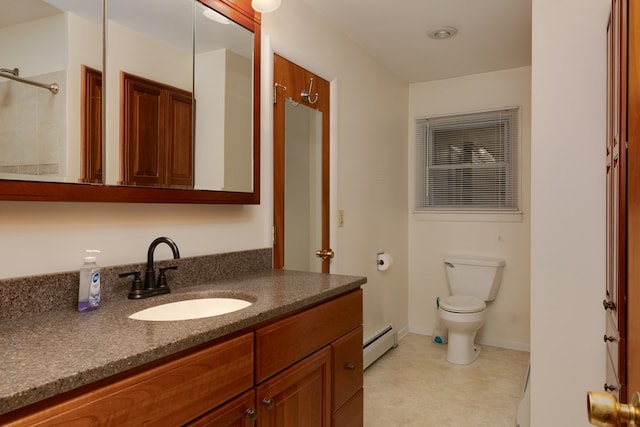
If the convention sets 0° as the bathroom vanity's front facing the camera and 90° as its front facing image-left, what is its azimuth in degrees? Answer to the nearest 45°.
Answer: approximately 315°

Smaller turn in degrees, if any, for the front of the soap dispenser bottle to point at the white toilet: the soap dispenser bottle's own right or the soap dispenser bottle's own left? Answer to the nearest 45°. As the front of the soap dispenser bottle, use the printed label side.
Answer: approximately 45° to the soap dispenser bottle's own left

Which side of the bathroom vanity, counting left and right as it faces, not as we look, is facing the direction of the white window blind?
left

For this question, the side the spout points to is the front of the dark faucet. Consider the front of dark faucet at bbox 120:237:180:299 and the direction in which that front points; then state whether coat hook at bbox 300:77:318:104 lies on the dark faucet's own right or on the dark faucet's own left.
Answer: on the dark faucet's own left
